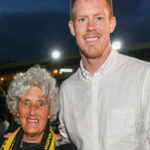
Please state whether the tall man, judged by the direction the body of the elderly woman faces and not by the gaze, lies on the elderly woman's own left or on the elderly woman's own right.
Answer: on the elderly woman's own left

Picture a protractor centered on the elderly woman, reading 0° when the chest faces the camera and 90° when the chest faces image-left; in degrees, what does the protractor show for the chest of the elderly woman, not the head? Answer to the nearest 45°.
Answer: approximately 0°
